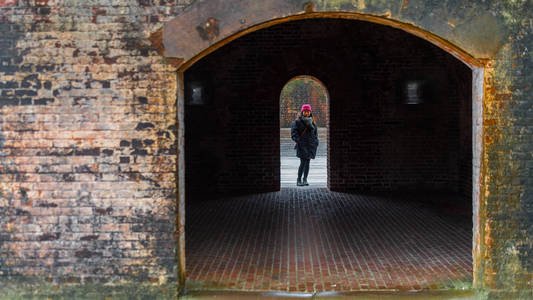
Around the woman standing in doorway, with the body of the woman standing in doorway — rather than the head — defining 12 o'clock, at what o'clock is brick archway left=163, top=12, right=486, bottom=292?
The brick archway is roughly at 12 o'clock from the woman standing in doorway.

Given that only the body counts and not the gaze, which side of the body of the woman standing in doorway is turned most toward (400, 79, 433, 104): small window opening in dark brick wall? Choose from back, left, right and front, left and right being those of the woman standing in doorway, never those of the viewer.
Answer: left

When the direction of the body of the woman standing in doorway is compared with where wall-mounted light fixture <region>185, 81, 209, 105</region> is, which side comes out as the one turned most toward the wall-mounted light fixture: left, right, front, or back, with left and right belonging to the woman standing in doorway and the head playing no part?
right

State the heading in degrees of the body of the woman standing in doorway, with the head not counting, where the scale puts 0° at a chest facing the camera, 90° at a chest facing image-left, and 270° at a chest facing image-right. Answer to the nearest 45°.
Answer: approximately 0°
